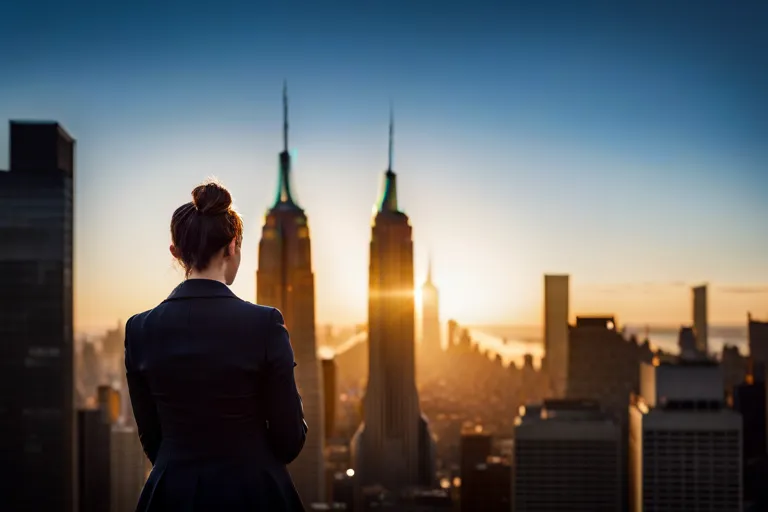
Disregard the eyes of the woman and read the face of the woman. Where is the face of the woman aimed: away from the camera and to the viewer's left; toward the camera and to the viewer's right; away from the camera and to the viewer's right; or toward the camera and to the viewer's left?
away from the camera and to the viewer's right

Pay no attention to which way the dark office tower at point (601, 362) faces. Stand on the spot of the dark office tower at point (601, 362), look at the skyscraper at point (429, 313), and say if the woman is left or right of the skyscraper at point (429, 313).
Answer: left

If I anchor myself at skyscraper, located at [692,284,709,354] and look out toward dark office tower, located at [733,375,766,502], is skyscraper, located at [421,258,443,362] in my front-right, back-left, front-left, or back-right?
back-right

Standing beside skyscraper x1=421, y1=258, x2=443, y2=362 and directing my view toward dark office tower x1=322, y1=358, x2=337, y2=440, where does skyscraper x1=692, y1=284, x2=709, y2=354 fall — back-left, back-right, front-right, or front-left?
back-left

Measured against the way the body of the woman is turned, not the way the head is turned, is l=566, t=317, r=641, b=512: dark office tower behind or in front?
in front

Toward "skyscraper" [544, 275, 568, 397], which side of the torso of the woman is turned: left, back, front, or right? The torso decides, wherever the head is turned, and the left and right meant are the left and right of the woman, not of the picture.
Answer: front

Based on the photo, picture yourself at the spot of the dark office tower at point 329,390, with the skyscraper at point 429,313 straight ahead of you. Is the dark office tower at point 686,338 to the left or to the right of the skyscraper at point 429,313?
right

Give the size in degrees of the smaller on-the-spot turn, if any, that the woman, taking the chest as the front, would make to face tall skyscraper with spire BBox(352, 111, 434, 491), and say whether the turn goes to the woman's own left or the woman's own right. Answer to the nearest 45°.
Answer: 0° — they already face it

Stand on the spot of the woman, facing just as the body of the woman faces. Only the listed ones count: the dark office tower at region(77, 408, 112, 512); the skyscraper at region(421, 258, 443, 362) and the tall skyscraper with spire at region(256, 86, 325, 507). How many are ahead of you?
3

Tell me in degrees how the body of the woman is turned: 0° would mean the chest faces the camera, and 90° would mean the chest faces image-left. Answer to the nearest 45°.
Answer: approximately 180°

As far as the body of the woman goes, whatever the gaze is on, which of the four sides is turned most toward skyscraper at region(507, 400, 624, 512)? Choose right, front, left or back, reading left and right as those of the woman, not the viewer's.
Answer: front
